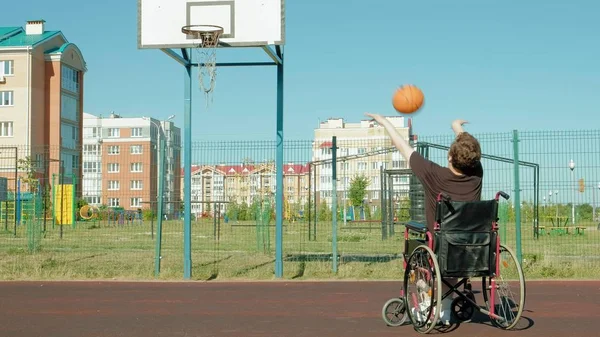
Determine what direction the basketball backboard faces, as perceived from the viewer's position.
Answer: facing the viewer

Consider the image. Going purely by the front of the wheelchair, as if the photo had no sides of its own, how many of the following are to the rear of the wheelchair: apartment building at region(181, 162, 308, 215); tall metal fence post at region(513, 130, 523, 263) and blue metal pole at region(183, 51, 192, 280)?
0

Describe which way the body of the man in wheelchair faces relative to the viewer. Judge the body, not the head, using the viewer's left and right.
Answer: facing away from the viewer and to the left of the viewer

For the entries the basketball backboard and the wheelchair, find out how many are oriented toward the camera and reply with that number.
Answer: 1

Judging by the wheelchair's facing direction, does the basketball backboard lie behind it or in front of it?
in front

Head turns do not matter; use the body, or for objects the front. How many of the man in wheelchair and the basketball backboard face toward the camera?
1

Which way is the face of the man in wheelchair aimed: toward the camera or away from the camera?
away from the camera

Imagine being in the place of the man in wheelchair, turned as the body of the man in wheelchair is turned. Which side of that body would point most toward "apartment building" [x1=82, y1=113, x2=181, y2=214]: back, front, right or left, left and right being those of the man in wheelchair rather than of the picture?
front

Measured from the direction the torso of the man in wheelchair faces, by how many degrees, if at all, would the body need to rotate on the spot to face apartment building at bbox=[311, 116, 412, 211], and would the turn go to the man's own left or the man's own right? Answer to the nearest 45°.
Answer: approximately 45° to the man's own right

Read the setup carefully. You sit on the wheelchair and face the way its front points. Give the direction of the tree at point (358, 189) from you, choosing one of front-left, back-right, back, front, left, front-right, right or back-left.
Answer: front-right

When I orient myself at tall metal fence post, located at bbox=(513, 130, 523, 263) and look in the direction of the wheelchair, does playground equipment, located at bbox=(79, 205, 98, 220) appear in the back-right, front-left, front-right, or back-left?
back-right

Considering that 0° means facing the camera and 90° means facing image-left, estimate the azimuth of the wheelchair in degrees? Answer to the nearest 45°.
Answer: approximately 135°

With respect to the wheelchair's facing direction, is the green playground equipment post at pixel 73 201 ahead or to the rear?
ahead

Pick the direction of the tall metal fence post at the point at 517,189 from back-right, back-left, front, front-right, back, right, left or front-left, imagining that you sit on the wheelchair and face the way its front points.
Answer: front-right
